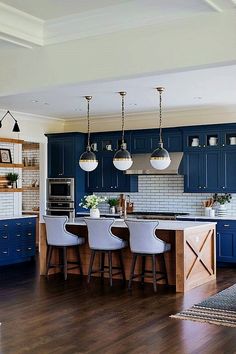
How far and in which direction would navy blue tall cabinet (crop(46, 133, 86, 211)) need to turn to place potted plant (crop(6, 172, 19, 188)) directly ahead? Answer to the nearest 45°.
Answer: approximately 45° to its right

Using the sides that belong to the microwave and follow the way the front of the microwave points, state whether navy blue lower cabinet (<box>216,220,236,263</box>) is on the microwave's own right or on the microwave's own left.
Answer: on the microwave's own left

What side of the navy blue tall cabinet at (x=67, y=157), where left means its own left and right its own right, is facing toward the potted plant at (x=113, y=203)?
left

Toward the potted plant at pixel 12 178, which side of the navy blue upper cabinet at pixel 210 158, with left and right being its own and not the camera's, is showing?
right

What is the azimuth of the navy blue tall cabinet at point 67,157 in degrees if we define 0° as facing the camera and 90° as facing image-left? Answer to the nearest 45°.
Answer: approximately 0°

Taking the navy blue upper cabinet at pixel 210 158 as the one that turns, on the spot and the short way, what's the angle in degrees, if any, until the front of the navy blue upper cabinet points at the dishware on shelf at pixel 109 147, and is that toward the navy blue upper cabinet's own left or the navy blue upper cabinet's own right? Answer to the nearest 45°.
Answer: approximately 90° to the navy blue upper cabinet's own right

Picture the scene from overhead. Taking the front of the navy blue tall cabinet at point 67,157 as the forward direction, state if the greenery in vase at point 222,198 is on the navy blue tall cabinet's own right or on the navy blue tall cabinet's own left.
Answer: on the navy blue tall cabinet's own left
